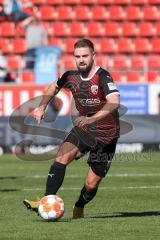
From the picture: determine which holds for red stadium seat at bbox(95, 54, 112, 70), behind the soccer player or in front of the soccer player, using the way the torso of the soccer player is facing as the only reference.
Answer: behind

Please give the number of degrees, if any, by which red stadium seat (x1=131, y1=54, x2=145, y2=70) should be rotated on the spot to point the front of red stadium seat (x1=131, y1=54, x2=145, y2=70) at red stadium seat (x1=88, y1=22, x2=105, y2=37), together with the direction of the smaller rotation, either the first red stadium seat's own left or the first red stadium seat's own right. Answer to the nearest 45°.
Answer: approximately 135° to the first red stadium seat's own right

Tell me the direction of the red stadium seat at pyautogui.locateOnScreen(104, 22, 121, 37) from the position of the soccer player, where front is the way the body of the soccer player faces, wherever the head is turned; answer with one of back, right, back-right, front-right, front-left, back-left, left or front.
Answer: back-right

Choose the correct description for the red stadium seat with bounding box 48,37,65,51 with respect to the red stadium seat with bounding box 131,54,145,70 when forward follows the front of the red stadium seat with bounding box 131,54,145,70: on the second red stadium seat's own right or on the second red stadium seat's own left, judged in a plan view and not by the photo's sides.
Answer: on the second red stadium seat's own right

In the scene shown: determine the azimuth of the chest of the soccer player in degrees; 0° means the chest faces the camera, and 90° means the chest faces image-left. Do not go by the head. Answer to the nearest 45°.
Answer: approximately 45°

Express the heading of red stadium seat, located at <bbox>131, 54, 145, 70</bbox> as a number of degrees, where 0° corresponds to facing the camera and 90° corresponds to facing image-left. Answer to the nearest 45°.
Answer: approximately 0°

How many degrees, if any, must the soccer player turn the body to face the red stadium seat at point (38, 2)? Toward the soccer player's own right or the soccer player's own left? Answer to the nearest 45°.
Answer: approximately 135° to the soccer player's own right

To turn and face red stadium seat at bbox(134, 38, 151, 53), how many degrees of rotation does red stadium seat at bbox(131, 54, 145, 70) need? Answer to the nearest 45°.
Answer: approximately 180°
